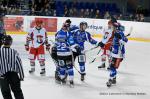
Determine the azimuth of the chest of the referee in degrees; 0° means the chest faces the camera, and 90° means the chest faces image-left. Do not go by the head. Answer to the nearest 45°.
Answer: approximately 180°

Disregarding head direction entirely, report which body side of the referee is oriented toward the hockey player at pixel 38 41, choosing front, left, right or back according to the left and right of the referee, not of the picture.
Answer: front

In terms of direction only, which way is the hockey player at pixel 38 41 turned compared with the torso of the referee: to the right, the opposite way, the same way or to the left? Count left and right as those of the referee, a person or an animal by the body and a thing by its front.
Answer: the opposite way

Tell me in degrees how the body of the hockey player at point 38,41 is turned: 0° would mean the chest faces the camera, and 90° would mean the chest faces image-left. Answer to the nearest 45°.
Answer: approximately 0°

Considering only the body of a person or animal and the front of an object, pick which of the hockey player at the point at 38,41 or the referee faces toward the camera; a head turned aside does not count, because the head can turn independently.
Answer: the hockey player

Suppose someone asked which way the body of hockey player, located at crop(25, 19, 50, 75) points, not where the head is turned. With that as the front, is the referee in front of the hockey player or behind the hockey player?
in front

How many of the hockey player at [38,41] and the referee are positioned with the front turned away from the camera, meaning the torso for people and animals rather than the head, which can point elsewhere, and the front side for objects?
1
